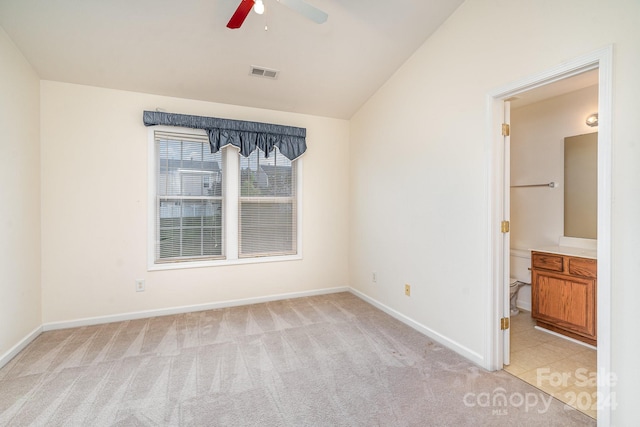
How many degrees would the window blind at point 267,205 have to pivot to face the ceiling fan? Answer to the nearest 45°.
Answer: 0° — it already faces it

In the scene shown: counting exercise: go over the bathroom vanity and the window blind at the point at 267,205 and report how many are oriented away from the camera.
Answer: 0

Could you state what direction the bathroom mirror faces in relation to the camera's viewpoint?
facing the viewer and to the left of the viewer

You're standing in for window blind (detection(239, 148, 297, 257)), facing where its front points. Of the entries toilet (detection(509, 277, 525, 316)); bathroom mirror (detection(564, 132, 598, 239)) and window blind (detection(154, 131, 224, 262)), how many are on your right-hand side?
1

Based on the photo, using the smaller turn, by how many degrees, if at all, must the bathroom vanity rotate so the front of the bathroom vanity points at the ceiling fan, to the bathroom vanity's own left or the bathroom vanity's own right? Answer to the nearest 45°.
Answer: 0° — it already faces it

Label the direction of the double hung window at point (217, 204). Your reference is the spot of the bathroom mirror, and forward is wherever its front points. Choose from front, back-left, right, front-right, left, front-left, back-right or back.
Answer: front

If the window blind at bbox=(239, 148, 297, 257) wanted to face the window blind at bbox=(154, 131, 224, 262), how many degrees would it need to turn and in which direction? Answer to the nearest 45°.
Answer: approximately 90° to its right

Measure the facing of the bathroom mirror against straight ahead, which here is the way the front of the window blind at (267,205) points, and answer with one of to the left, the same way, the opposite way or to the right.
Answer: to the right

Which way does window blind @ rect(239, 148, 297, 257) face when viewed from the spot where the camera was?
facing the viewer
